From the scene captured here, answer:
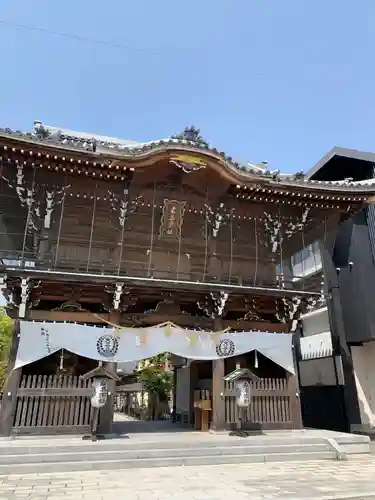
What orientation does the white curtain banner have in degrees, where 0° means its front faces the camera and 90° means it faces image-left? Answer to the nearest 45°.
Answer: approximately 0°

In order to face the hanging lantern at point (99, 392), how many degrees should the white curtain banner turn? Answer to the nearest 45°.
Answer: approximately 45° to its right

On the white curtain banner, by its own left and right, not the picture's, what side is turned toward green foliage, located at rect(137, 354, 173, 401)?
back

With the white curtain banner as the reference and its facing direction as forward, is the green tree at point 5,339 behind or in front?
behind

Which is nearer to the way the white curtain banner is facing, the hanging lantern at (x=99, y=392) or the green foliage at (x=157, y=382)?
the hanging lantern

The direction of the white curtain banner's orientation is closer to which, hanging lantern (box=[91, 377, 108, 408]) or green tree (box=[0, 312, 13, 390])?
the hanging lantern

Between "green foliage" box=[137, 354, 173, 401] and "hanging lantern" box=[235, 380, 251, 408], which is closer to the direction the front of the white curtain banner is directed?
the hanging lantern
